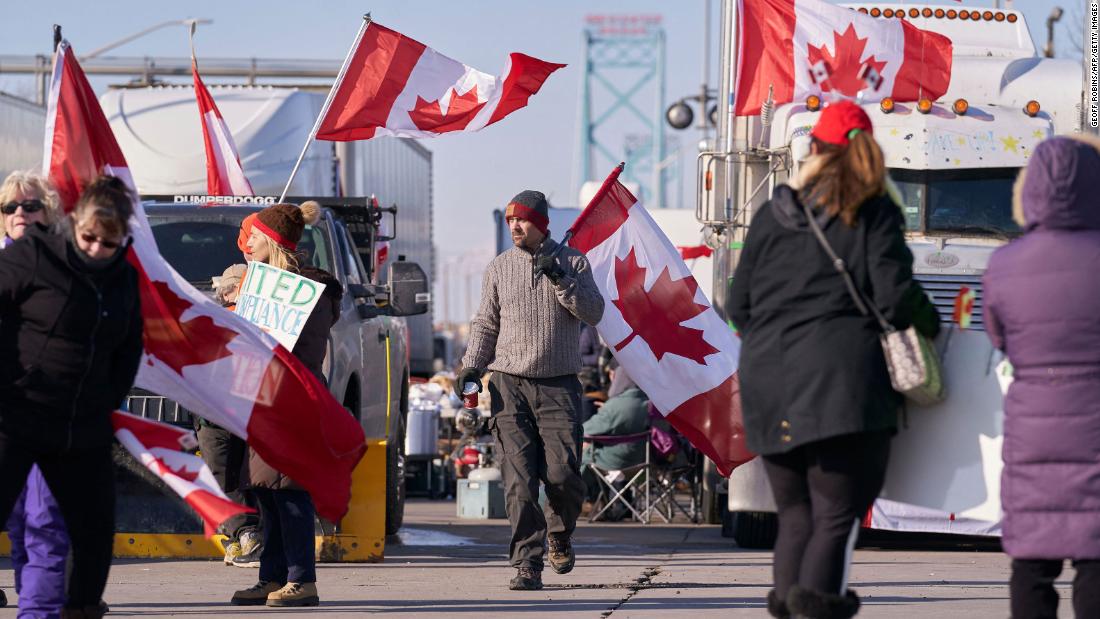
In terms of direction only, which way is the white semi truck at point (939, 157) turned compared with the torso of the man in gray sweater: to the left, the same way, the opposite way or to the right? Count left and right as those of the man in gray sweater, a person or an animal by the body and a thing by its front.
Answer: the same way

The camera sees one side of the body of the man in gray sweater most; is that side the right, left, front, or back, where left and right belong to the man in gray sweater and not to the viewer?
front

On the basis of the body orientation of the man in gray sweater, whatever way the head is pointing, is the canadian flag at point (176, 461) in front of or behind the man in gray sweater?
in front

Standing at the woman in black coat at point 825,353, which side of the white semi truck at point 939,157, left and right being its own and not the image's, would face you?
front

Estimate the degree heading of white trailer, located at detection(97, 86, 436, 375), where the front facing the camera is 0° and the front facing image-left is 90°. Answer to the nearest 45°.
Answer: approximately 45°

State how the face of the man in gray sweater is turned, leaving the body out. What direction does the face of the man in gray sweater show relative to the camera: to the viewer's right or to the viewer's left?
to the viewer's left

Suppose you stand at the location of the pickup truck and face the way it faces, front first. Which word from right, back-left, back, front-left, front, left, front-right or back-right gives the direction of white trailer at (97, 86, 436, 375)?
back-right

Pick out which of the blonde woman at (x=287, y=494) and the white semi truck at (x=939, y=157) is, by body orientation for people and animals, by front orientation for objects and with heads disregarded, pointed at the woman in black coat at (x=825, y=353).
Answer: the white semi truck

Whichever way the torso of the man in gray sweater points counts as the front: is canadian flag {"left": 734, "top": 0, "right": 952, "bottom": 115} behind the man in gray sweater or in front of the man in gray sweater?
behind

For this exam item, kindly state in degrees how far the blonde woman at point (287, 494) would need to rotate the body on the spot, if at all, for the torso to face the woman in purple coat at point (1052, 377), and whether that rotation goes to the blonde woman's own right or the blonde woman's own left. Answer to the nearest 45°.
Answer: approximately 135° to the blonde woman's own left

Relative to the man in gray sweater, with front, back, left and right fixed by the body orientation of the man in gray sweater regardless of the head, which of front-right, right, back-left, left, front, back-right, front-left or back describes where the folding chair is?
back

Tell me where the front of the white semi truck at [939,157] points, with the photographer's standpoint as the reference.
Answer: facing the viewer

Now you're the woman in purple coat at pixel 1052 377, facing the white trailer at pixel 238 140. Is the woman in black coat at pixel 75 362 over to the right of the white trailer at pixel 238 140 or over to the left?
left

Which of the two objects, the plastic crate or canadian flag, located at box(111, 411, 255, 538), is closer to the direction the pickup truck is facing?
the canadian flag
